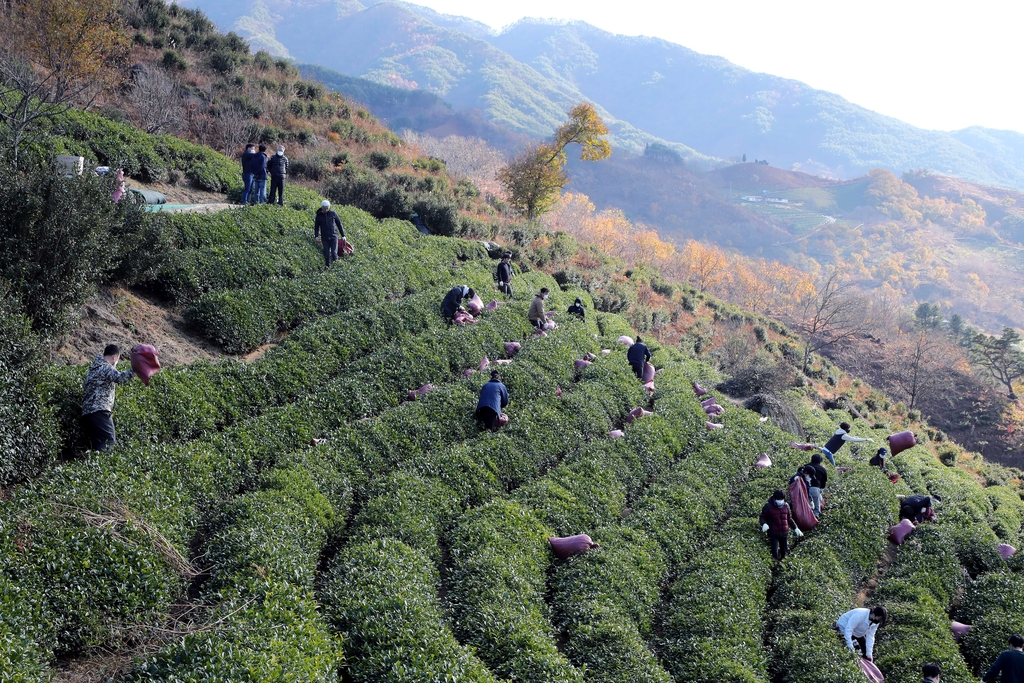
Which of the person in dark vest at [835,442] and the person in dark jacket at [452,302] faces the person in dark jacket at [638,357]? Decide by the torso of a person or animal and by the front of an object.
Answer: the person in dark jacket at [452,302]

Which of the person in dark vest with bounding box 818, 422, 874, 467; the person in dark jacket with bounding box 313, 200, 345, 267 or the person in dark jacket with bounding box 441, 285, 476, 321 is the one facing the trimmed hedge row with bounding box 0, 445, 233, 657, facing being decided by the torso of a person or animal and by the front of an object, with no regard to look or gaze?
the person in dark jacket with bounding box 313, 200, 345, 267

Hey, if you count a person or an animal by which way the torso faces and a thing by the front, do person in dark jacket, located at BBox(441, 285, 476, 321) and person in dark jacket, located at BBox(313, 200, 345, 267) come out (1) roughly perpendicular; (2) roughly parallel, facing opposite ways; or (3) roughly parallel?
roughly perpendicular

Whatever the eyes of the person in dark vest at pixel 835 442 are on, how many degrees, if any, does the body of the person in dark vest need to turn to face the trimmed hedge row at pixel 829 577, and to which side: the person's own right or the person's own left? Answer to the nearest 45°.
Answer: approximately 90° to the person's own right

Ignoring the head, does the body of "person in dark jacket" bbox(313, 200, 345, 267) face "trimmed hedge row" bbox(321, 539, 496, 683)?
yes

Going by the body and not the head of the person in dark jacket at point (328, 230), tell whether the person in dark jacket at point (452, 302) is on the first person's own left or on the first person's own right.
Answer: on the first person's own left

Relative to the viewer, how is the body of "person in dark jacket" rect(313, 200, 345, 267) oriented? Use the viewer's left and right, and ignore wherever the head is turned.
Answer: facing the viewer

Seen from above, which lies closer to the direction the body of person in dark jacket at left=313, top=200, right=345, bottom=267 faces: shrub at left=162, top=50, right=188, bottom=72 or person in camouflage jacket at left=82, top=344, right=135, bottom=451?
the person in camouflage jacket

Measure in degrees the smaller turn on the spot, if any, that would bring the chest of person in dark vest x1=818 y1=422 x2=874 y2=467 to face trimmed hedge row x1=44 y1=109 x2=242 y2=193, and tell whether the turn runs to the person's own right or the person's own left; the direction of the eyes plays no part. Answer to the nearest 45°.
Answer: approximately 180°

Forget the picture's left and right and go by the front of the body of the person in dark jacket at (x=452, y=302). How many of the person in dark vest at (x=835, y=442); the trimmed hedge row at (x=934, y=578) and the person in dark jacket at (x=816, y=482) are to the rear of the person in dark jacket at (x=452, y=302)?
0

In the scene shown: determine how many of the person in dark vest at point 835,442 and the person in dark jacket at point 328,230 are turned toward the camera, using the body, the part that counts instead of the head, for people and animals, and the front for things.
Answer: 1

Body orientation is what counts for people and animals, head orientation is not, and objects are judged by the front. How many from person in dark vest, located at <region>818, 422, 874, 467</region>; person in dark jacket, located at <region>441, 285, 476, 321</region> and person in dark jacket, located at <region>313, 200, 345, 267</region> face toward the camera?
1

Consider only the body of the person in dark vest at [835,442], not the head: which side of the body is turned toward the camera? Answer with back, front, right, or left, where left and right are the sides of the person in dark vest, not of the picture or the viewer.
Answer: right
